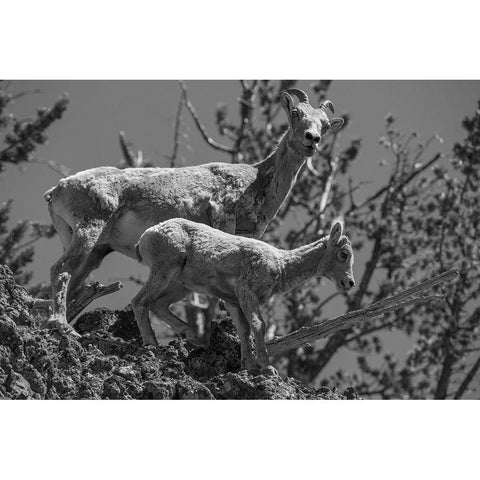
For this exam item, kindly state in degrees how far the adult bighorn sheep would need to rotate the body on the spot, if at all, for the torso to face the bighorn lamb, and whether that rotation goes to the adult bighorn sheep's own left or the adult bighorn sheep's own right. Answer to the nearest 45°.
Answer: approximately 45° to the adult bighorn sheep's own right

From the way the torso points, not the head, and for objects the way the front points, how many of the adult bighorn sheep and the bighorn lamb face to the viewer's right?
2

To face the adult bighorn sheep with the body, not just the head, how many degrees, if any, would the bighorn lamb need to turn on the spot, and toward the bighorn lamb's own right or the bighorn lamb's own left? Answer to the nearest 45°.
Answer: approximately 135° to the bighorn lamb's own left

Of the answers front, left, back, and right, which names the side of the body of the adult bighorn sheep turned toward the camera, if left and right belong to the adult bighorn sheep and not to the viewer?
right

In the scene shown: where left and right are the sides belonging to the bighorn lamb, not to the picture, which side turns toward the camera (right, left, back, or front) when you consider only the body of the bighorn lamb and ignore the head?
right
